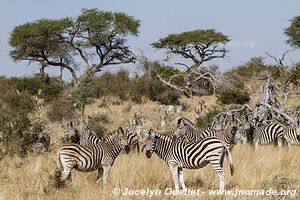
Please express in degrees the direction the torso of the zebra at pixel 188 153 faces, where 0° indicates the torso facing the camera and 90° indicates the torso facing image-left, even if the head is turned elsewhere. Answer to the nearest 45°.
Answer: approximately 90°

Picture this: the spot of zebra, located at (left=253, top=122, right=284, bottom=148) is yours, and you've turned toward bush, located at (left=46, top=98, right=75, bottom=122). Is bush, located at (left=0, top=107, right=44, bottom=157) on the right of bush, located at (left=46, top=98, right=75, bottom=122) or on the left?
left

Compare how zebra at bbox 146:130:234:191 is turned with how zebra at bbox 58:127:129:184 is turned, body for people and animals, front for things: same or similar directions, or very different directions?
very different directions

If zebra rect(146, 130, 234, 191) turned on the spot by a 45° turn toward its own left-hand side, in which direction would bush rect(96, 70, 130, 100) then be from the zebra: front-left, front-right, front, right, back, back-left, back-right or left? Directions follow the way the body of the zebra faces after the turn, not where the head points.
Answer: back-right

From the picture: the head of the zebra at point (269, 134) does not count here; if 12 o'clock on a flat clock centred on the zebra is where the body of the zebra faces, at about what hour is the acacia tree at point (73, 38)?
The acacia tree is roughly at 2 o'clock from the zebra.

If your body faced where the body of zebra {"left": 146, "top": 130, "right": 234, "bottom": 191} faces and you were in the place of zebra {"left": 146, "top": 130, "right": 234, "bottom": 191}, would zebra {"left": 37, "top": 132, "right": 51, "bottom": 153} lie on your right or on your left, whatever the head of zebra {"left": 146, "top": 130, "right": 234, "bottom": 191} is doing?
on your right

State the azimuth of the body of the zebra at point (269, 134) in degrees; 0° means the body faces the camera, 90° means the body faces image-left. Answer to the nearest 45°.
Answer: approximately 90°

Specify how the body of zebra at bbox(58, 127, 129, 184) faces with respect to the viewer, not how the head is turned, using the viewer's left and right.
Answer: facing to the right of the viewer
